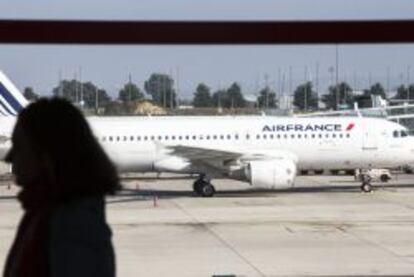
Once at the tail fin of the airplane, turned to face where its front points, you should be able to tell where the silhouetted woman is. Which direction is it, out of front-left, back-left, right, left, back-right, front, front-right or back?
right

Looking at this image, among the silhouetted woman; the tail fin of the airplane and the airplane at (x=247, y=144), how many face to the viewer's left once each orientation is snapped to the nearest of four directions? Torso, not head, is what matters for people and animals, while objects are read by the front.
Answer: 1

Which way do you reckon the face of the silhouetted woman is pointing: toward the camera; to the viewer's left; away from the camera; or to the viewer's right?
to the viewer's left

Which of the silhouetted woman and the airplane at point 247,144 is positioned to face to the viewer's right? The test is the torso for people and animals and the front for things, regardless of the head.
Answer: the airplane

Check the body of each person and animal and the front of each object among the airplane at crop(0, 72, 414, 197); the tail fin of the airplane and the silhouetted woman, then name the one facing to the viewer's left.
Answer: the silhouetted woman

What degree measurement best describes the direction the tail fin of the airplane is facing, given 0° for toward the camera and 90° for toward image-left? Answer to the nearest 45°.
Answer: approximately 270°

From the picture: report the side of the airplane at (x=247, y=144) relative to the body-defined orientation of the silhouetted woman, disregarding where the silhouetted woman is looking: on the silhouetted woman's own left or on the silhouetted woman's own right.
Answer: on the silhouetted woman's own right

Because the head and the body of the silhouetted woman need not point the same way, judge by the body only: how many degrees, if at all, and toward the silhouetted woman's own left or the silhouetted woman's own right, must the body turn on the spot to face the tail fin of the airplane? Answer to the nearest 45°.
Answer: approximately 90° to the silhouetted woman's own right

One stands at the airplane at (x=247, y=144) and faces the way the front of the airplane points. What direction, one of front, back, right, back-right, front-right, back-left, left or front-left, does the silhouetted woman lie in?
right

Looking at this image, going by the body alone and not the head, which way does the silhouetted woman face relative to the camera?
to the viewer's left

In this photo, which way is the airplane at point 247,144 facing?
to the viewer's right
